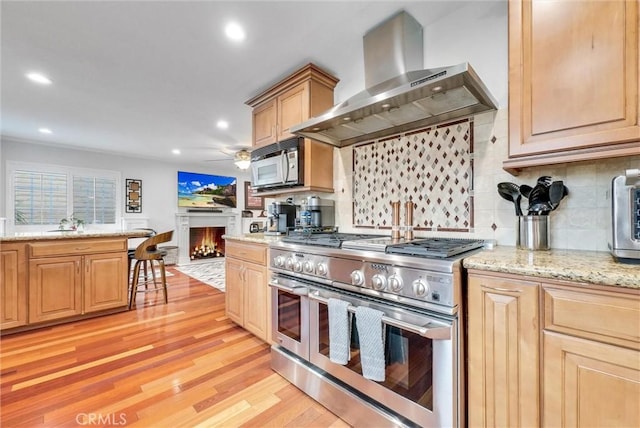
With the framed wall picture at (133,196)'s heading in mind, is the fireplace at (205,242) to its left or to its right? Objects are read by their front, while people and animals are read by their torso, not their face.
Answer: on its left

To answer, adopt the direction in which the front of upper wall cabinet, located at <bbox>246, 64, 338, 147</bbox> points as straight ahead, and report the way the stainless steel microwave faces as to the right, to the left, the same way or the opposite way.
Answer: the same way

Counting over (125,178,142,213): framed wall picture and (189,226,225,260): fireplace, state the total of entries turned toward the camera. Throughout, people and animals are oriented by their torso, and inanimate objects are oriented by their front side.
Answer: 2

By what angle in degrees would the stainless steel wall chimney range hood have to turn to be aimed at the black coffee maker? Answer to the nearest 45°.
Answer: approximately 90° to its right

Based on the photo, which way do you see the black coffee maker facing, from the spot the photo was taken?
facing the viewer and to the left of the viewer

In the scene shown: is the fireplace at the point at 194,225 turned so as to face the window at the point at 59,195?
no

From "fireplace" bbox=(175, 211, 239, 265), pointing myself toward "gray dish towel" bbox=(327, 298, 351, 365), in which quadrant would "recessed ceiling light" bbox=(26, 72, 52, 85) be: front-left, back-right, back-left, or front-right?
front-right

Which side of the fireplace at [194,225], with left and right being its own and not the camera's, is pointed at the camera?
front

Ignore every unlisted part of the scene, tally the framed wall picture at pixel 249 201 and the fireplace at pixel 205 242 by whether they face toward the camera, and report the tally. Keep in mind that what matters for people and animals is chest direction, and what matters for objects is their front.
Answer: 2

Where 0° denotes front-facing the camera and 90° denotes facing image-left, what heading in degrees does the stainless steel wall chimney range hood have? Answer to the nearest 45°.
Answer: approximately 45°

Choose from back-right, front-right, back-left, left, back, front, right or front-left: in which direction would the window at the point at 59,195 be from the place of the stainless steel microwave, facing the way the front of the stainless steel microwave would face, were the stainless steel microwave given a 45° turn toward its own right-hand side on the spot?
front-right

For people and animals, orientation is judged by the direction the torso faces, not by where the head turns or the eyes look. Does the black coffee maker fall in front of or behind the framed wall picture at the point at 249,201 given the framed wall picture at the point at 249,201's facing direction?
in front

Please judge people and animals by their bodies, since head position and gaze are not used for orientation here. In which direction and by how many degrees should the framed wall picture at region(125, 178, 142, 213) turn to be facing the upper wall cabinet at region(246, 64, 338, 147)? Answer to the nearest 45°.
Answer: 0° — it already faces it

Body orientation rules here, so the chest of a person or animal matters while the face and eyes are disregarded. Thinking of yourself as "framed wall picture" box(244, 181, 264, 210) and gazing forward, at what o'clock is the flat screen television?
The flat screen television is roughly at 2 o'clock from the framed wall picture.

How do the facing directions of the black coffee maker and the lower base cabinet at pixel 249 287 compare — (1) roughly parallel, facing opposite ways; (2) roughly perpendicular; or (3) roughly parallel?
roughly parallel

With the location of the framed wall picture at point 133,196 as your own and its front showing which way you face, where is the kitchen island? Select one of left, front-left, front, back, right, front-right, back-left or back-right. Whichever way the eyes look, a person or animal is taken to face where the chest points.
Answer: front

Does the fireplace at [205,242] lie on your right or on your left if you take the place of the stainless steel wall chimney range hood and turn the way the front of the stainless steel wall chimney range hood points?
on your right

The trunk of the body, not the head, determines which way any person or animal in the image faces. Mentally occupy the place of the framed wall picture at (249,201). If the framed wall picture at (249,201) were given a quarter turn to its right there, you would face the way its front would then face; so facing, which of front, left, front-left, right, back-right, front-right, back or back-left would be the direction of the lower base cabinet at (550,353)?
left
